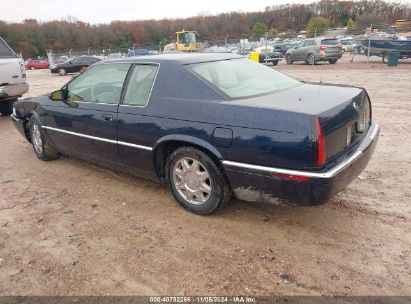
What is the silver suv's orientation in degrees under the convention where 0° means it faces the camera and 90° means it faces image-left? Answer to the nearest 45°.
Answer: approximately 135°

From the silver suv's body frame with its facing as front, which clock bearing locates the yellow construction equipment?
The yellow construction equipment is roughly at 12 o'clock from the silver suv.

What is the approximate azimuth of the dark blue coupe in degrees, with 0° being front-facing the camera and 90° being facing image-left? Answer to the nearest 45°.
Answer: approximately 135°

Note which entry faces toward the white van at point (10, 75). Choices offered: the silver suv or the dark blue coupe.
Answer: the dark blue coupe

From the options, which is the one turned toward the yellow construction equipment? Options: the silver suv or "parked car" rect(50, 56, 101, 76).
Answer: the silver suv

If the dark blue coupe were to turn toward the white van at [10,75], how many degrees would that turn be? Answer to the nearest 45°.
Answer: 0° — it already faces it

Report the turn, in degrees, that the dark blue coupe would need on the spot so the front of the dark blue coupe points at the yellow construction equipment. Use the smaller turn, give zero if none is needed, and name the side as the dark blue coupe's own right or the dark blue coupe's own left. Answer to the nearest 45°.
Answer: approximately 45° to the dark blue coupe's own right
